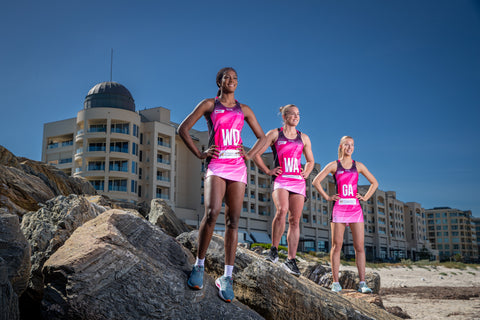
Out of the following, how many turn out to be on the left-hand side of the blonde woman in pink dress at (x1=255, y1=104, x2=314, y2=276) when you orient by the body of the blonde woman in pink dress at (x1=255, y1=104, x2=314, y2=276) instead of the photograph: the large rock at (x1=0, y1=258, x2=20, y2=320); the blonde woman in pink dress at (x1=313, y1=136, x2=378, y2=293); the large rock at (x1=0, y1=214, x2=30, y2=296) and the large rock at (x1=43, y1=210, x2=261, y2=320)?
1

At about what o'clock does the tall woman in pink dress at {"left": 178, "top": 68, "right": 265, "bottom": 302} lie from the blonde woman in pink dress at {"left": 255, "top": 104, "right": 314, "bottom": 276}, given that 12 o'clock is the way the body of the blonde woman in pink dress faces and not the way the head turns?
The tall woman in pink dress is roughly at 2 o'clock from the blonde woman in pink dress.

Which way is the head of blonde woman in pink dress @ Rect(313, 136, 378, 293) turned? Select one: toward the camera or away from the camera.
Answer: toward the camera

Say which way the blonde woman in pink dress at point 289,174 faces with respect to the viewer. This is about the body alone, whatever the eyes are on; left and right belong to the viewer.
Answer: facing the viewer and to the right of the viewer

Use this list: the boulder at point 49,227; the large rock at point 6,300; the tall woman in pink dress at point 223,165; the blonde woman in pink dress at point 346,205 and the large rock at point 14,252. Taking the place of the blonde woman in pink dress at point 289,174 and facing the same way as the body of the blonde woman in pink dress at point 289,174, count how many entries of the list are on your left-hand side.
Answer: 1

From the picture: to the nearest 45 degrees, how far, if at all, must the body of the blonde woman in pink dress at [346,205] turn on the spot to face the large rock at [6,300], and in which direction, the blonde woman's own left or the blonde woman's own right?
approximately 45° to the blonde woman's own right

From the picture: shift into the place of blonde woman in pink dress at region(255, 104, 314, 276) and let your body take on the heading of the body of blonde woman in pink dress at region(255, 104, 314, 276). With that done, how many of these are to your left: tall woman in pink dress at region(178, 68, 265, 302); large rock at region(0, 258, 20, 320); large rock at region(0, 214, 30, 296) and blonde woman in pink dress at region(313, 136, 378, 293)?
1

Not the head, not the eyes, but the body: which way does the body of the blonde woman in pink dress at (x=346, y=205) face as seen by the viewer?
toward the camera

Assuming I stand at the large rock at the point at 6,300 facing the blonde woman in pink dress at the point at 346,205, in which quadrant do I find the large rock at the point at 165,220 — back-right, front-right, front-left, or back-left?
front-left

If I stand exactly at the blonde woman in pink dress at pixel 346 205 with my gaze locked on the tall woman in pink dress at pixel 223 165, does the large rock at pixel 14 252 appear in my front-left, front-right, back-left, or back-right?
front-right
